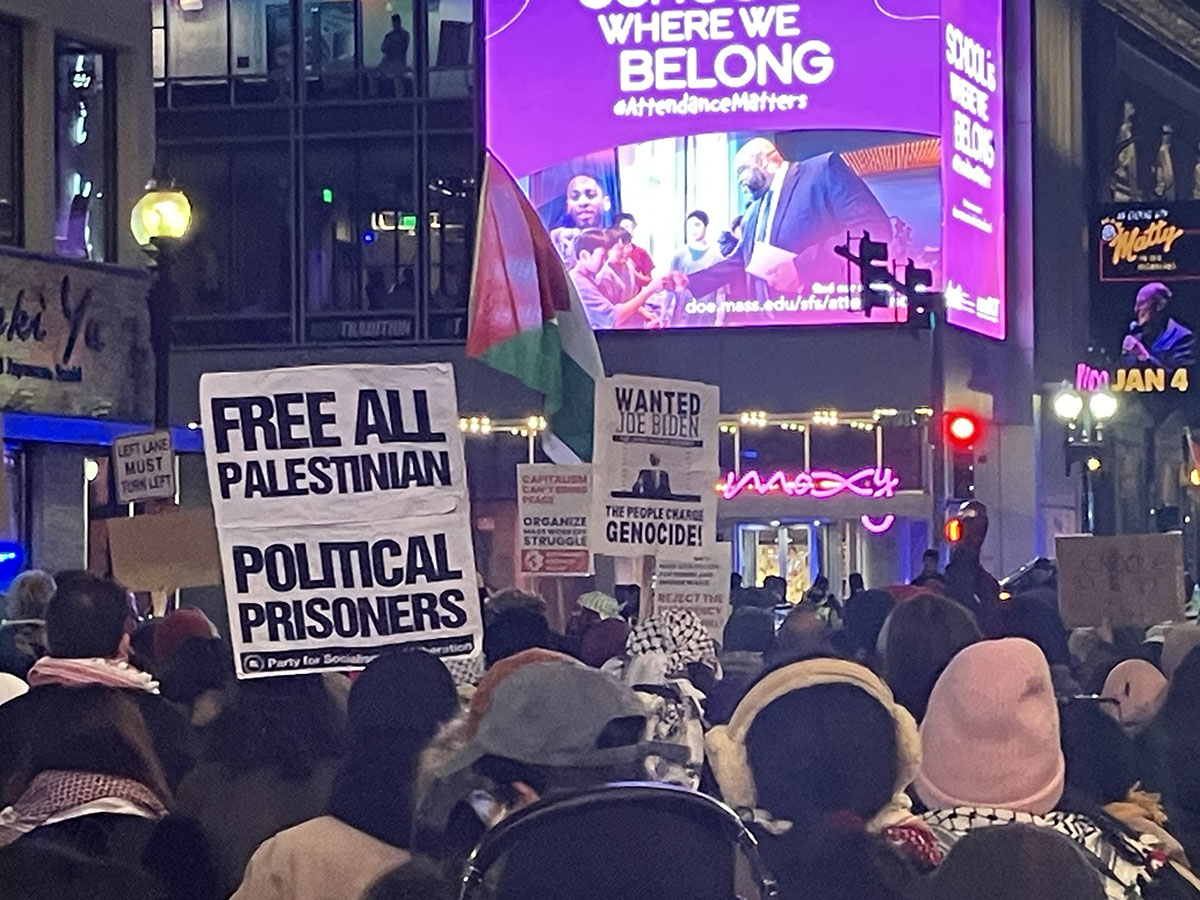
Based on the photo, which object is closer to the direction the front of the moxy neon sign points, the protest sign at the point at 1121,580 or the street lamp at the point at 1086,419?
the protest sign

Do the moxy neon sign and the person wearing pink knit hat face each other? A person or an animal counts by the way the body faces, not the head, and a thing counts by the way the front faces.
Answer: yes

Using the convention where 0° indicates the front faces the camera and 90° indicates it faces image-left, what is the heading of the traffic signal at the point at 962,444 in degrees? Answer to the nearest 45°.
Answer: approximately 0°

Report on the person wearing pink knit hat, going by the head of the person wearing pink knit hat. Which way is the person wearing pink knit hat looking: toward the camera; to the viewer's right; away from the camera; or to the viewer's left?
away from the camera

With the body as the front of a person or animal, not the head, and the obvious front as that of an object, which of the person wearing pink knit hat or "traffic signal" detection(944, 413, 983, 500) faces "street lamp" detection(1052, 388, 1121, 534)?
the person wearing pink knit hat

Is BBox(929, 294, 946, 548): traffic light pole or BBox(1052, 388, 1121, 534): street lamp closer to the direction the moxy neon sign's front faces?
the traffic light pole

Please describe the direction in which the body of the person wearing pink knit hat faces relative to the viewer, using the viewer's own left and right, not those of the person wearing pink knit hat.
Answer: facing away from the viewer
